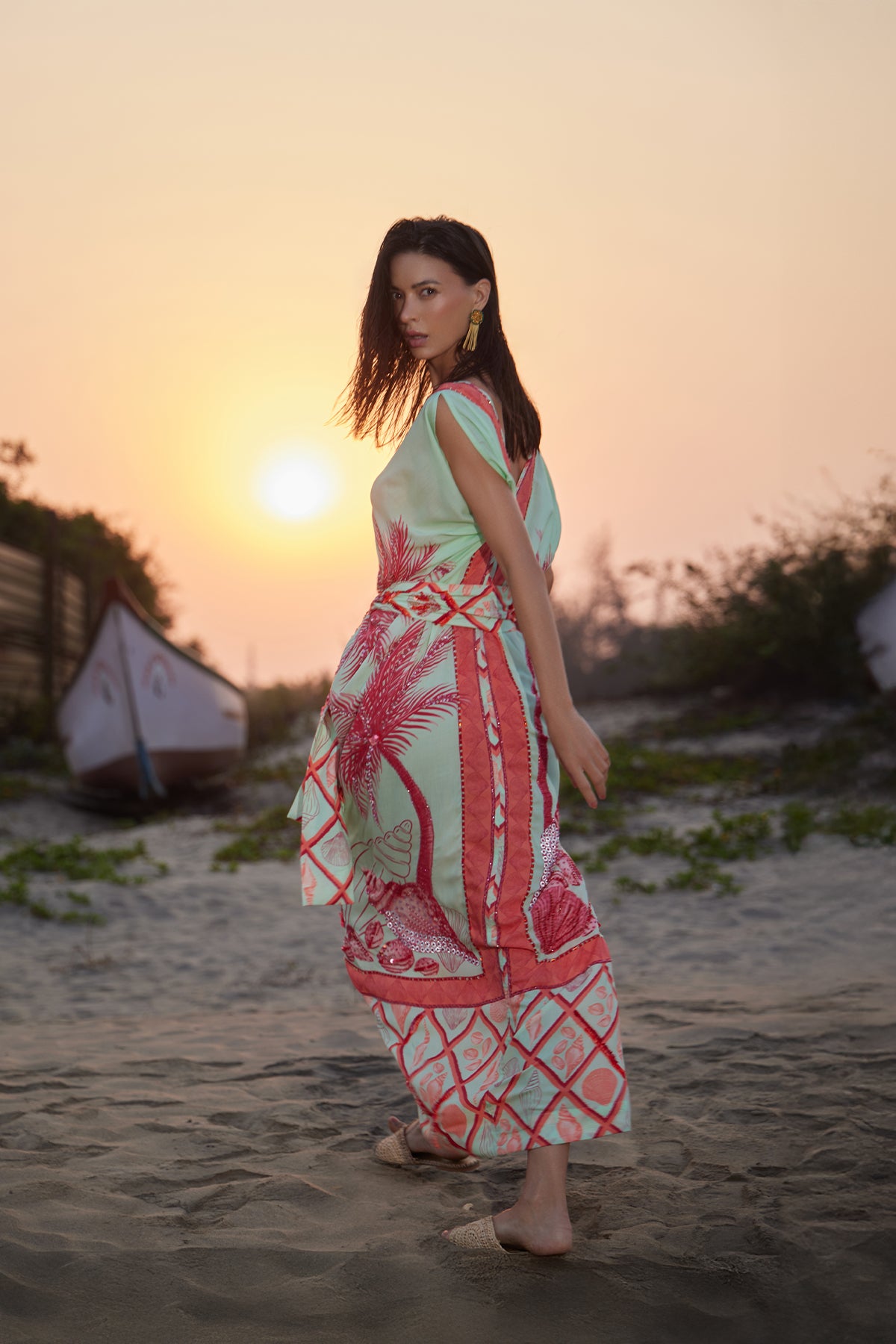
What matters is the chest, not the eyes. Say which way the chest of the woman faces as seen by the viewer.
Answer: to the viewer's left

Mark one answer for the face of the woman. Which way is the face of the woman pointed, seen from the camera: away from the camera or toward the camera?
toward the camera

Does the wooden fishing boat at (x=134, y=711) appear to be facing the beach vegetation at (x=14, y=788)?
no

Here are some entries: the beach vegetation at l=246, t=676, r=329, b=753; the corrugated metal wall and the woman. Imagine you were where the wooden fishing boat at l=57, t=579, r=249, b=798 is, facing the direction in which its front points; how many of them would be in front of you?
1

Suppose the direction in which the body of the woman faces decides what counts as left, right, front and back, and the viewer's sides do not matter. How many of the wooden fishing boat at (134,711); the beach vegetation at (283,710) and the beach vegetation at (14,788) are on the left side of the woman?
0
